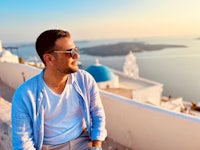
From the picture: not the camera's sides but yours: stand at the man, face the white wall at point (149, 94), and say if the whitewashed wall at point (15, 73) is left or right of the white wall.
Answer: left

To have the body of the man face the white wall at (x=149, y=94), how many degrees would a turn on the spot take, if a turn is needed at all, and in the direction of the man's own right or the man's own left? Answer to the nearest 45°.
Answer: approximately 90° to the man's own left

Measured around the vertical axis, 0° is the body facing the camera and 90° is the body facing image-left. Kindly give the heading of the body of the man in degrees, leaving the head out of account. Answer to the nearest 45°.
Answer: approximately 315°

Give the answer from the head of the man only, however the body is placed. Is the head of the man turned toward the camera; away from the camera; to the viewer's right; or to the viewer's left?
to the viewer's right

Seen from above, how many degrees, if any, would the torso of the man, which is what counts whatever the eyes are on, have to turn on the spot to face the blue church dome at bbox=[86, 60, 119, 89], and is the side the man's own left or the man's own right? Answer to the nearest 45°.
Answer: approximately 135° to the man's own left

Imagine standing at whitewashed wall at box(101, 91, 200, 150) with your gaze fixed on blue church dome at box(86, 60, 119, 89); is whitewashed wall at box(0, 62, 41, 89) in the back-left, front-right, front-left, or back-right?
front-left
